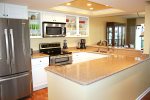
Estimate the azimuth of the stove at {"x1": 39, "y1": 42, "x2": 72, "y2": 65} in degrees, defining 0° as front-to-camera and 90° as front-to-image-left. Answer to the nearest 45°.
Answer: approximately 0°

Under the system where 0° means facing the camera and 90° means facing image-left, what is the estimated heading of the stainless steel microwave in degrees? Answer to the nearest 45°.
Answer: approximately 0°

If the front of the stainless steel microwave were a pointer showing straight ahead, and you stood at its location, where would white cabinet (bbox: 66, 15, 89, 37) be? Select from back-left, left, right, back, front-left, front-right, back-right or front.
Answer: back-left

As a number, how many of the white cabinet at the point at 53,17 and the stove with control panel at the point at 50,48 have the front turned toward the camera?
2

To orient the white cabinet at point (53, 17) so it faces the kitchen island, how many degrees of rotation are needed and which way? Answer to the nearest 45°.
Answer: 0° — it already faces it

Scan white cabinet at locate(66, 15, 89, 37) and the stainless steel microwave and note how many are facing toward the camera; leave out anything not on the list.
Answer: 2

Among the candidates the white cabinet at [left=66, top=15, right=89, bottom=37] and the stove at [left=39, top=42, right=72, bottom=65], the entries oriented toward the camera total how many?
2
